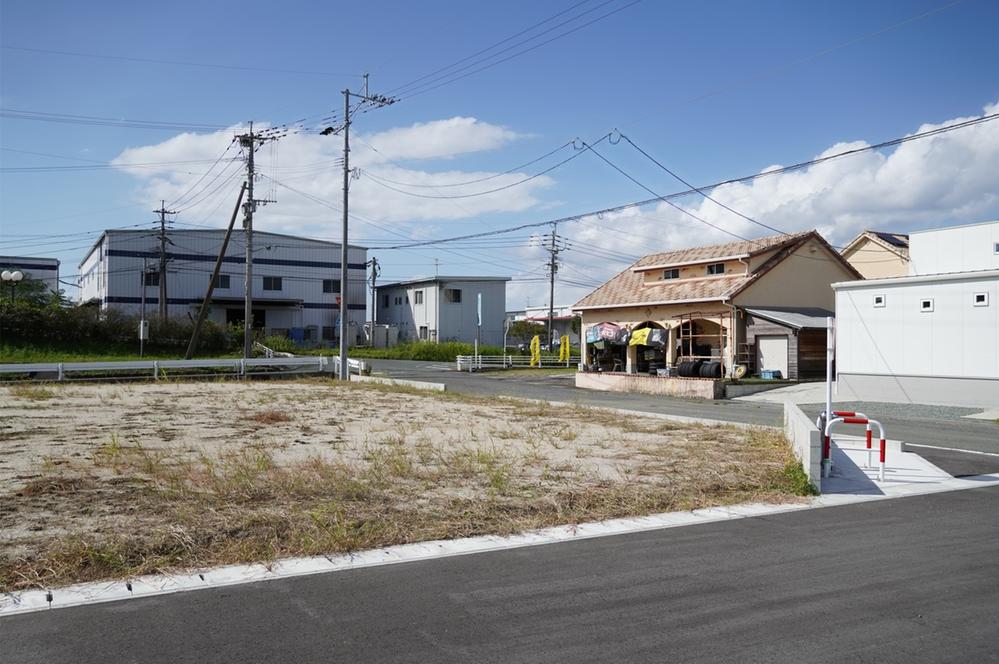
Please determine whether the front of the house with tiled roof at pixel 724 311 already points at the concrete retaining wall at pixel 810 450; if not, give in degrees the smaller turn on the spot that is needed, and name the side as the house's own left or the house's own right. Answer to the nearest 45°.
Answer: approximately 45° to the house's own left

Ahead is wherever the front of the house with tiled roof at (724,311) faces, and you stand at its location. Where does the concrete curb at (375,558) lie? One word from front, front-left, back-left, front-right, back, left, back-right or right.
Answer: front-left

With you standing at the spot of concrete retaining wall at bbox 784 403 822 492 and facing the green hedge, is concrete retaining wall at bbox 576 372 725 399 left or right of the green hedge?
right

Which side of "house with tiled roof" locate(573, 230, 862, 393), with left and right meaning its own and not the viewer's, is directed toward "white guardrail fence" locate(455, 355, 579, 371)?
right

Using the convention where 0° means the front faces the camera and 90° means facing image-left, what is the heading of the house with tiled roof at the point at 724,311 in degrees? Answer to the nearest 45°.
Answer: approximately 45°

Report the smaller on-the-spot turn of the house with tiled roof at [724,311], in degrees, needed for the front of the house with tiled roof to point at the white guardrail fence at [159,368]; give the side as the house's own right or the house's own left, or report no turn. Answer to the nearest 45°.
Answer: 0° — it already faces it

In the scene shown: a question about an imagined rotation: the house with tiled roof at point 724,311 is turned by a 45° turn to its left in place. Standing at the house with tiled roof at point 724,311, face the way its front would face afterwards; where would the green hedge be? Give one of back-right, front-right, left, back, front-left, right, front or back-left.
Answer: right

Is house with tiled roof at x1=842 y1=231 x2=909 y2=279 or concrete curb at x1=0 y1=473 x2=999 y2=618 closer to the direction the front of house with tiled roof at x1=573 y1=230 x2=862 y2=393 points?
the concrete curb

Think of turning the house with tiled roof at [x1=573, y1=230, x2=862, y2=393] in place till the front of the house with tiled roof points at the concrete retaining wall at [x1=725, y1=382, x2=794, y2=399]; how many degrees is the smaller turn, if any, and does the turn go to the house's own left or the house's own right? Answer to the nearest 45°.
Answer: approximately 45° to the house's own left

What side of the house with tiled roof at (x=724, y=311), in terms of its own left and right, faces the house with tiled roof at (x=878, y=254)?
back

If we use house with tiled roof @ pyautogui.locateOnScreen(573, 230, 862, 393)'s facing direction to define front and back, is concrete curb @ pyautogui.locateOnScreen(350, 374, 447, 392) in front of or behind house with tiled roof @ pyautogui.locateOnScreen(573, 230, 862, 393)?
in front

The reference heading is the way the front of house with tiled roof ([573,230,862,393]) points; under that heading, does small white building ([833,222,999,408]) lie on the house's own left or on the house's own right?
on the house's own left

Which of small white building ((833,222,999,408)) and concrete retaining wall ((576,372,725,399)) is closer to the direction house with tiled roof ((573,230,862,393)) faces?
the concrete retaining wall
